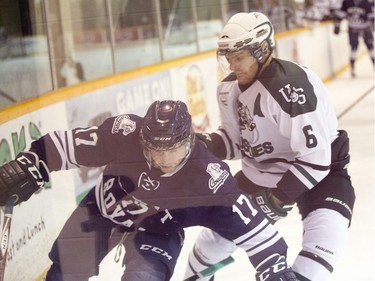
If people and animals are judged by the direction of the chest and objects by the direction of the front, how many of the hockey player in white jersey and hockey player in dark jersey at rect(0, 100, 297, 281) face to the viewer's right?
0

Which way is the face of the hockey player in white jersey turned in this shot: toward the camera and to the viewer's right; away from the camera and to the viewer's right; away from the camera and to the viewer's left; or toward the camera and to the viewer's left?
toward the camera and to the viewer's left

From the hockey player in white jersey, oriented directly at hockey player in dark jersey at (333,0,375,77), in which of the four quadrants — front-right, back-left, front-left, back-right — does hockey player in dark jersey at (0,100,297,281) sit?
back-left

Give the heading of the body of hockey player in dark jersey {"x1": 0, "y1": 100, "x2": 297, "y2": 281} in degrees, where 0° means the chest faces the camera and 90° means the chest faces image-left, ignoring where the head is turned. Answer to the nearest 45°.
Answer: approximately 0°

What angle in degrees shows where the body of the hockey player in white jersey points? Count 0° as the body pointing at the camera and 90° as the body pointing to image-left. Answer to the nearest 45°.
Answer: approximately 45°
